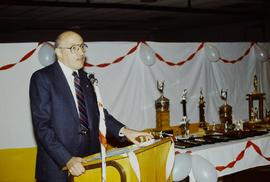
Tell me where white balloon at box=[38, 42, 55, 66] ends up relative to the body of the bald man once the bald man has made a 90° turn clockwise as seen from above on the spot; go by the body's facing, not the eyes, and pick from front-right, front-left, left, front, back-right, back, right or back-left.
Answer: back-right

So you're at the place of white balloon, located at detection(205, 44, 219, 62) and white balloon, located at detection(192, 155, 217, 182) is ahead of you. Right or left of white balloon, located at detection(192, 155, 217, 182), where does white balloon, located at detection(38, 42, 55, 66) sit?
right

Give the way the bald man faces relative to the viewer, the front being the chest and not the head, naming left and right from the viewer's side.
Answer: facing the viewer and to the right of the viewer

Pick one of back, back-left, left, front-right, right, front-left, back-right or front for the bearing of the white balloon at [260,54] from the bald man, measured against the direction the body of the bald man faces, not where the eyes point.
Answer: left

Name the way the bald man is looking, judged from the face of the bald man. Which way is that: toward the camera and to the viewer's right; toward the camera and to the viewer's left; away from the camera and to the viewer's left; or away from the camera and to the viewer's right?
toward the camera and to the viewer's right

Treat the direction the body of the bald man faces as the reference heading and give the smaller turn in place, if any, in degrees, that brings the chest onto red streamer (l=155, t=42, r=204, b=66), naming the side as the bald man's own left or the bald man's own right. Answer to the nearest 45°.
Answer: approximately 90° to the bald man's own left

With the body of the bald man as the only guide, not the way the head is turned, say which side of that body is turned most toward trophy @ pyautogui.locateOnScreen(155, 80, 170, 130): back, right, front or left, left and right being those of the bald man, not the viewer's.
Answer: left

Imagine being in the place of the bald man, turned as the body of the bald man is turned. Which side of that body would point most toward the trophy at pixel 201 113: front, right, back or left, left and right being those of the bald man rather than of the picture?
left

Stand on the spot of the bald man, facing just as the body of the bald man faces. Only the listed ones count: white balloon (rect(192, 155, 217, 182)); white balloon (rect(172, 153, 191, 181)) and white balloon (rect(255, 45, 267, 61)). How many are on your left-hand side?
3
